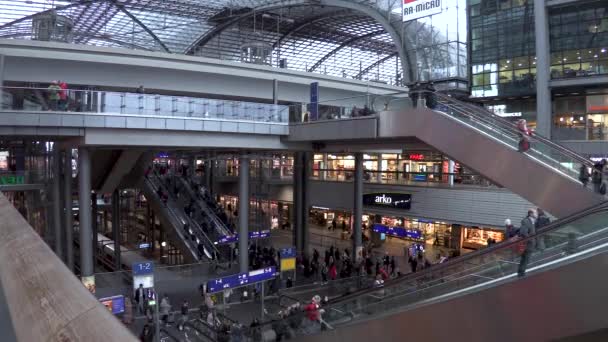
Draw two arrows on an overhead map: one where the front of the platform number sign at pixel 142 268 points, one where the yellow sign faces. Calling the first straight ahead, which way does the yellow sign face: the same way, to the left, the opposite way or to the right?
the same way

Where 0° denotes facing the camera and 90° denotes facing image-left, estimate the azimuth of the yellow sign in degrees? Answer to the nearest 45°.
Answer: approximately 0°

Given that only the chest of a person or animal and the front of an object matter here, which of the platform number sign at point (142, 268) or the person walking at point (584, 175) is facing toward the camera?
the platform number sign

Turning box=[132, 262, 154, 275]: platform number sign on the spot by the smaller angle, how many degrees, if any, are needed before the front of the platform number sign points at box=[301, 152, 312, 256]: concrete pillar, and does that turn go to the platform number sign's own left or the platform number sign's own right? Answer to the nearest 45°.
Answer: approximately 135° to the platform number sign's own left

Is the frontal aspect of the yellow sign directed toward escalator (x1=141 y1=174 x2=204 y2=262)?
no

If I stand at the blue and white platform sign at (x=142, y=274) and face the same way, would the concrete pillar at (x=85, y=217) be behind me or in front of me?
behind

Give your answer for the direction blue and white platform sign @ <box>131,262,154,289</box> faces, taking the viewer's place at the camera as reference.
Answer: facing the viewer

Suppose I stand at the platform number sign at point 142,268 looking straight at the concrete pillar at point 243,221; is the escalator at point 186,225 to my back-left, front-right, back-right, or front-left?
front-left
